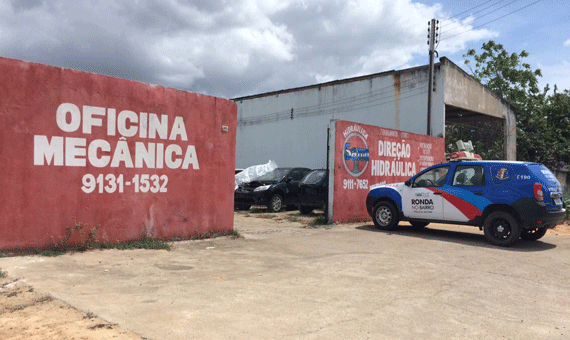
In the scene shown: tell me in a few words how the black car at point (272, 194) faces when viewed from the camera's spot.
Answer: facing the viewer and to the left of the viewer

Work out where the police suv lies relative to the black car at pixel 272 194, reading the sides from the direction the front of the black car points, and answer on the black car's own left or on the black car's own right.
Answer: on the black car's own left

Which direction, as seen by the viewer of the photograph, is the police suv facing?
facing away from the viewer and to the left of the viewer

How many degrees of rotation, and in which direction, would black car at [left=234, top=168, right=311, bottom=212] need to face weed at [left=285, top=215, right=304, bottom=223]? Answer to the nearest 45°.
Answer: approximately 45° to its left

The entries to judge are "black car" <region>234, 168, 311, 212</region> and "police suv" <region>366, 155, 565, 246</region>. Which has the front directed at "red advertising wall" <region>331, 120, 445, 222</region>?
the police suv

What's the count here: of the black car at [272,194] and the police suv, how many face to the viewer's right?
0

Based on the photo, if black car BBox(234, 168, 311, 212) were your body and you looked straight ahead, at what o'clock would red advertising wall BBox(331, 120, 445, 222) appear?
The red advertising wall is roughly at 9 o'clock from the black car.

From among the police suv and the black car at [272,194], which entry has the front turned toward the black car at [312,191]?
the police suv
